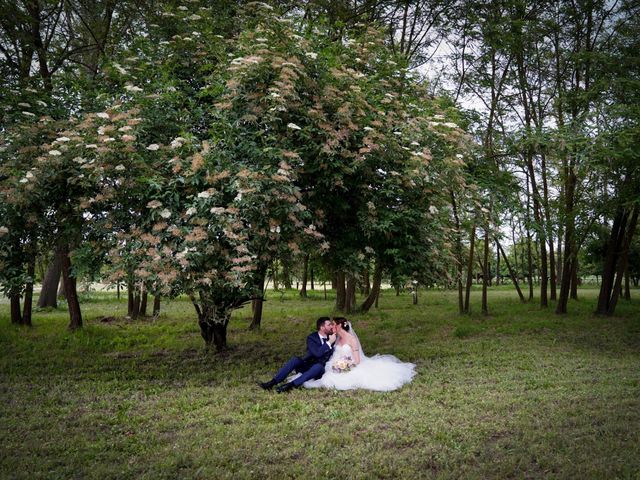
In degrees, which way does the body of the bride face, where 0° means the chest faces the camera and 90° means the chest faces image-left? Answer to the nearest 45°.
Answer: approximately 45°

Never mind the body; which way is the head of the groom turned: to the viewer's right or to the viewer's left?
to the viewer's right
